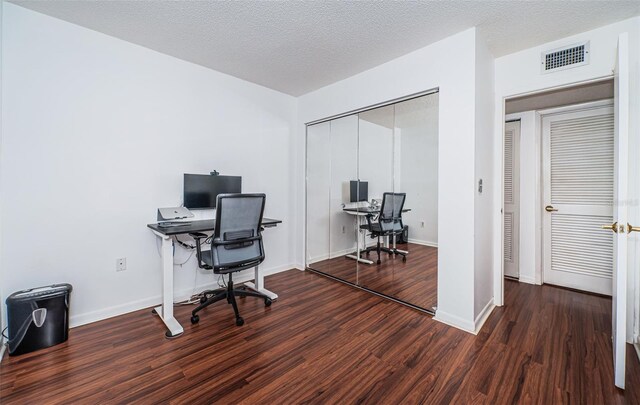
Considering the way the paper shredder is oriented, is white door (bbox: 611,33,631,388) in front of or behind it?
in front

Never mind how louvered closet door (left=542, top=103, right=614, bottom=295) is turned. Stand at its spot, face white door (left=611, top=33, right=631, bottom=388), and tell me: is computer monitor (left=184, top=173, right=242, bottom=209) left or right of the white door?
right

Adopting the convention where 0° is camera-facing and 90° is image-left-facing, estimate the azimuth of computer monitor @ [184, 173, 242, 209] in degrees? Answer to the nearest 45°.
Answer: approximately 0°

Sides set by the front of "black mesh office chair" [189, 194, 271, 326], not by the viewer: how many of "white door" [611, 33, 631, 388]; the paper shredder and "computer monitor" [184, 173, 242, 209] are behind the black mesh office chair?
1

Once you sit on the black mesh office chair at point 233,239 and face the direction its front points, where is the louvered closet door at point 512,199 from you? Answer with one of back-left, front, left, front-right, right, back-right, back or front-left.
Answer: back-right

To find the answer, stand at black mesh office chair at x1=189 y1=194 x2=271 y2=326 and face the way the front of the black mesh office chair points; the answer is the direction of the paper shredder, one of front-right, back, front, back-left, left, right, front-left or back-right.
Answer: front-left

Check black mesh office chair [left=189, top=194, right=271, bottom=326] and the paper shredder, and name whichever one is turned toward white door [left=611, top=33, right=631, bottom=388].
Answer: the paper shredder

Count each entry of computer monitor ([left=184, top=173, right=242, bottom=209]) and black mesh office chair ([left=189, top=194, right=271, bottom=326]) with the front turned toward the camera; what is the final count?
1

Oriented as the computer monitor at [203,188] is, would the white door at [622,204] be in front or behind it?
in front

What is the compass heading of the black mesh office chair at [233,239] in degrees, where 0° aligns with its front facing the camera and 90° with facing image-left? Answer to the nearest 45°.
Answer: approximately 135°

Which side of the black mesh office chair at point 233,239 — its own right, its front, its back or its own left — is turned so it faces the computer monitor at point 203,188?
front

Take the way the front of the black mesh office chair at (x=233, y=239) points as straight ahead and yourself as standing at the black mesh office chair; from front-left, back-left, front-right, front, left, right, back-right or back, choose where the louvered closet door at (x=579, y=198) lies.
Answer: back-right

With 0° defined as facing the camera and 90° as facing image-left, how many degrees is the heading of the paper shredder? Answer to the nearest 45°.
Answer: approximately 315°

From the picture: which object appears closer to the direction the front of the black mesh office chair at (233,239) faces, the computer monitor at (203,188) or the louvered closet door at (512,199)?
the computer monitor

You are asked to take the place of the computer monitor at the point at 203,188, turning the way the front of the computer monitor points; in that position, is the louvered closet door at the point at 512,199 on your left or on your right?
on your left

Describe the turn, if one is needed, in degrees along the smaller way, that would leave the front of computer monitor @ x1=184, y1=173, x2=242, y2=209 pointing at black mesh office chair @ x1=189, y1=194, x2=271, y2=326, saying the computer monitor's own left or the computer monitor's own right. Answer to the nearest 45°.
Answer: approximately 45° to the computer monitor's own left
